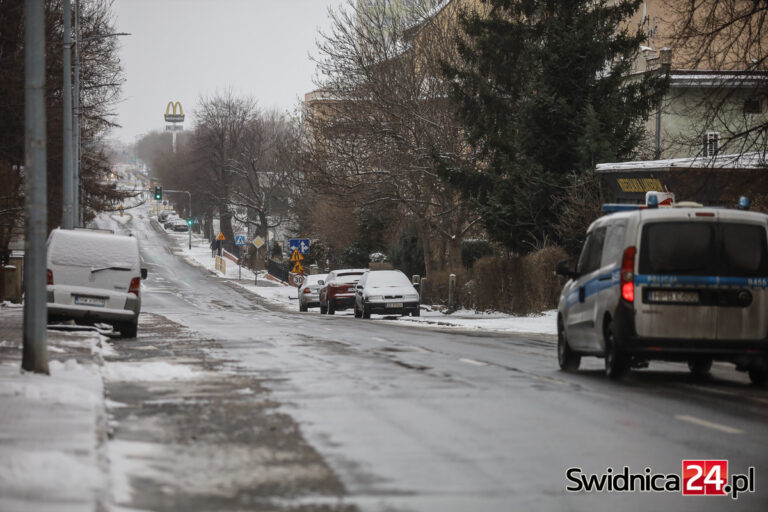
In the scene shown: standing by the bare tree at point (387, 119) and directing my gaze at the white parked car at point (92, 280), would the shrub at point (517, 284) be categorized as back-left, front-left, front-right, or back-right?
front-left

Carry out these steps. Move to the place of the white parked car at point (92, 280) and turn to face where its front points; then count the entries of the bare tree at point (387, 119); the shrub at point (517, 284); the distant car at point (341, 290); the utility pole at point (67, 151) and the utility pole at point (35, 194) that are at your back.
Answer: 1

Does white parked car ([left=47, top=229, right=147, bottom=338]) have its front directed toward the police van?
no

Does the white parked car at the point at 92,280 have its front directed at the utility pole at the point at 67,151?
yes

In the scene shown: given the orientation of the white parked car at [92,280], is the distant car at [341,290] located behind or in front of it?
in front

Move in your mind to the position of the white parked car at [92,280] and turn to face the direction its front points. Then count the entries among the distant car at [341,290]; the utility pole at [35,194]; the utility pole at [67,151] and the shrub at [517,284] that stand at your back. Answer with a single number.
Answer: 1

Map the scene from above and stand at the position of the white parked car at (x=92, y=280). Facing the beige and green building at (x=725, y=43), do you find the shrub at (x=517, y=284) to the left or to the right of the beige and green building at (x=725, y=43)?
left

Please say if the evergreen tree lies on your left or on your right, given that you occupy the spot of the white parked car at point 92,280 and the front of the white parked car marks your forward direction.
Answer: on your right

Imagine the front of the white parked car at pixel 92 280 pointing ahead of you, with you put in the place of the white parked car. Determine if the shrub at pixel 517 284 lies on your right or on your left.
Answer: on your right

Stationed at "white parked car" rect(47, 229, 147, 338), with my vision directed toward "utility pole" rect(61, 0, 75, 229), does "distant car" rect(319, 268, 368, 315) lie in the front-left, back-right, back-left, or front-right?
front-right

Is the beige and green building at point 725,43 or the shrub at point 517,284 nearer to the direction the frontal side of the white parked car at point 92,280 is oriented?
the shrub

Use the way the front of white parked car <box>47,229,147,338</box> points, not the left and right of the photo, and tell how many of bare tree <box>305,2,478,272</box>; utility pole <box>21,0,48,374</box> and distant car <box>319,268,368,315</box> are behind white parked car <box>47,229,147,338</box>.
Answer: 1

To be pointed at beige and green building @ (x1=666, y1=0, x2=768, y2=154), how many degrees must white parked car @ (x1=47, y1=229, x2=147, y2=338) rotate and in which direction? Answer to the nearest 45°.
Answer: approximately 90° to its right

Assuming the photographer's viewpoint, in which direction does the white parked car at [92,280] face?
facing away from the viewer

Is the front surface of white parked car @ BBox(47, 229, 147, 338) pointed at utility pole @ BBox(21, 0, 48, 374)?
no

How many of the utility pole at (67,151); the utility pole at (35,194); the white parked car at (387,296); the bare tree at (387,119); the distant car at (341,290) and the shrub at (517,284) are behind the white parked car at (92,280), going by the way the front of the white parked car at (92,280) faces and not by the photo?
1
